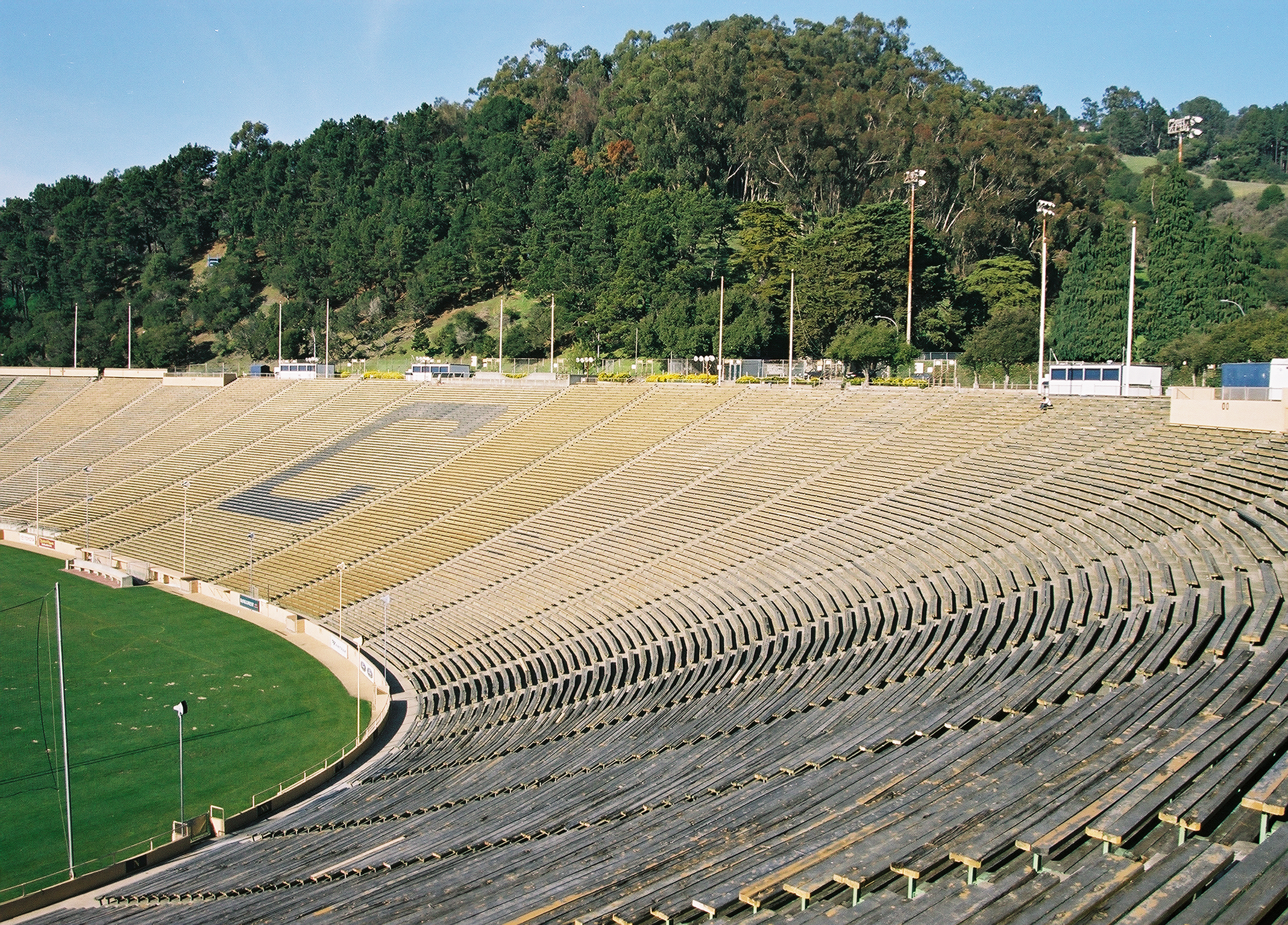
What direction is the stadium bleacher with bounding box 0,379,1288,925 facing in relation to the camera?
to the viewer's left

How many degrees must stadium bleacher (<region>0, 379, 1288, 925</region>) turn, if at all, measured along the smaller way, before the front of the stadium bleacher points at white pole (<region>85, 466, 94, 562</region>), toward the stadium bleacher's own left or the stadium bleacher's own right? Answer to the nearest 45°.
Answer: approximately 45° to the stadium bleacher's own right

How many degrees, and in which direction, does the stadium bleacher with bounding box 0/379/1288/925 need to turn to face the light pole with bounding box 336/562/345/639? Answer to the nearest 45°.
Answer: approximately 45° to its right

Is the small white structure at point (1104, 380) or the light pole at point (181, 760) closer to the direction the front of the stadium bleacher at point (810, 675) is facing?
the light pole

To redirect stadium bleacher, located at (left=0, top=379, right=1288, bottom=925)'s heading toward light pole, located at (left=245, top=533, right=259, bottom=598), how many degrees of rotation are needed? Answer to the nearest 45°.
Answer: approximately 45° to its right

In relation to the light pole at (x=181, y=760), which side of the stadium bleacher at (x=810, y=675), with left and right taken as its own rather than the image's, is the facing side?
front

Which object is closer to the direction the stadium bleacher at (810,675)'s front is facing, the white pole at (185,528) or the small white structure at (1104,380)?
the white pole

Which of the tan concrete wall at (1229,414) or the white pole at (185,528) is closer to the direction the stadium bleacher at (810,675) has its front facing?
the white pole

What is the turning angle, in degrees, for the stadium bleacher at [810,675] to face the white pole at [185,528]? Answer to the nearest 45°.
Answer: approximately 45° to its right

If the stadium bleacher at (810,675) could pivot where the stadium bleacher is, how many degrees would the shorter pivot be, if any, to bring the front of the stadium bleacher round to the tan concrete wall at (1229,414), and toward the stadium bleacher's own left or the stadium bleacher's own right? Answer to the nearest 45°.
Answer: approximately 135° to the stadium bleacher's own right
